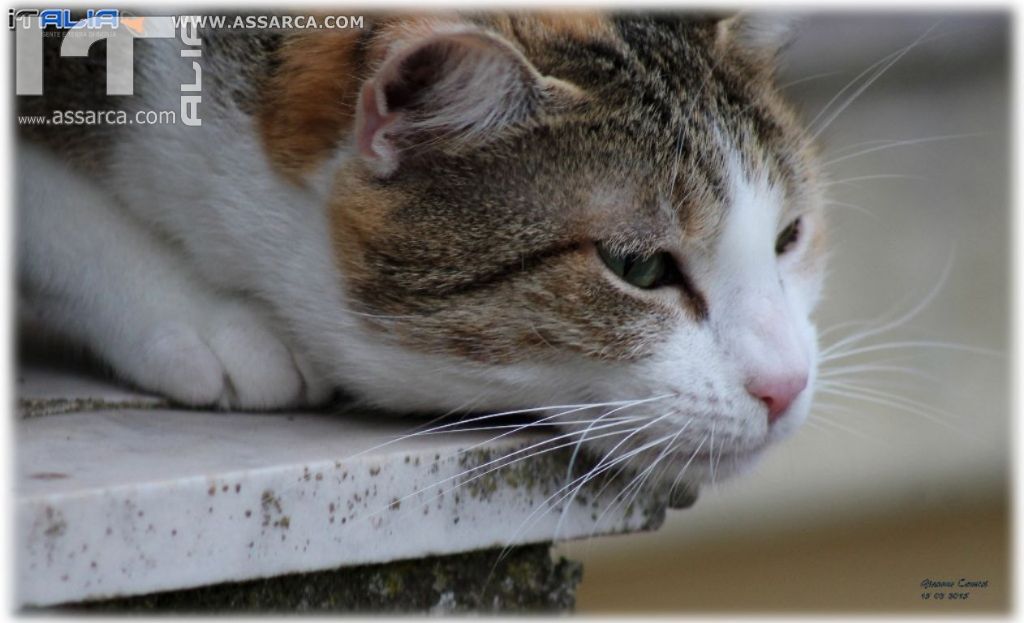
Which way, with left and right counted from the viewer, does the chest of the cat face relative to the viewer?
facing the viewer and to the right of the viewer
